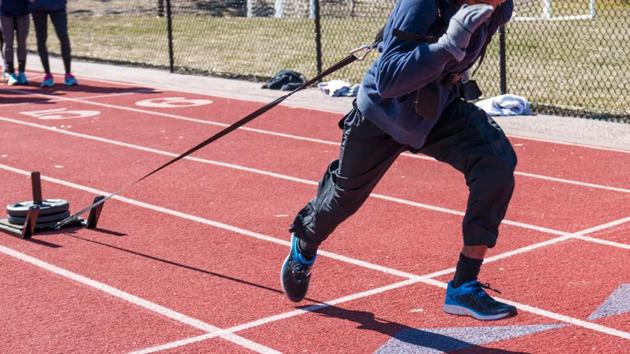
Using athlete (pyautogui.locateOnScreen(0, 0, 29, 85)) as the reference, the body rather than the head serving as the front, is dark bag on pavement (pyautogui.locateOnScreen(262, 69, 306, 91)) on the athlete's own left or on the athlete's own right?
on the athlete's own left

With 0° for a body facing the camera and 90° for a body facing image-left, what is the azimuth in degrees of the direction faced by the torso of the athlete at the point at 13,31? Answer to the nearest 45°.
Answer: approximately 0°

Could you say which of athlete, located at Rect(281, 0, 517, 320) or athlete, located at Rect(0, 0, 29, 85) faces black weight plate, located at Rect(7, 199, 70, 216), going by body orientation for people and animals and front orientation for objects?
athlete, located at Rect(0, 0, 29, 85)

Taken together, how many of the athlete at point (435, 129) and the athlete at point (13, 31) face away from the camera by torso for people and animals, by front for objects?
0

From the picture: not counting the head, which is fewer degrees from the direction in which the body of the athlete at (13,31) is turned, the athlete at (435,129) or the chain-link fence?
the athlete

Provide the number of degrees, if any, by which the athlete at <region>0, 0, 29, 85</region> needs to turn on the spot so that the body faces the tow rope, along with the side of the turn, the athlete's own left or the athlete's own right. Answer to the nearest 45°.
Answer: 0° — they already face it

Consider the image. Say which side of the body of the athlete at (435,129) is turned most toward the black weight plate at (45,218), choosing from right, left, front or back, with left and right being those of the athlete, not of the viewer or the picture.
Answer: back

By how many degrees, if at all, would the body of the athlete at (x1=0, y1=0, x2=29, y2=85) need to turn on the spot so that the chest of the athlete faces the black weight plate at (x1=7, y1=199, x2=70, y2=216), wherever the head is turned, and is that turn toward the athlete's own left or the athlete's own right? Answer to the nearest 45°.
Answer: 0° — they already face it
